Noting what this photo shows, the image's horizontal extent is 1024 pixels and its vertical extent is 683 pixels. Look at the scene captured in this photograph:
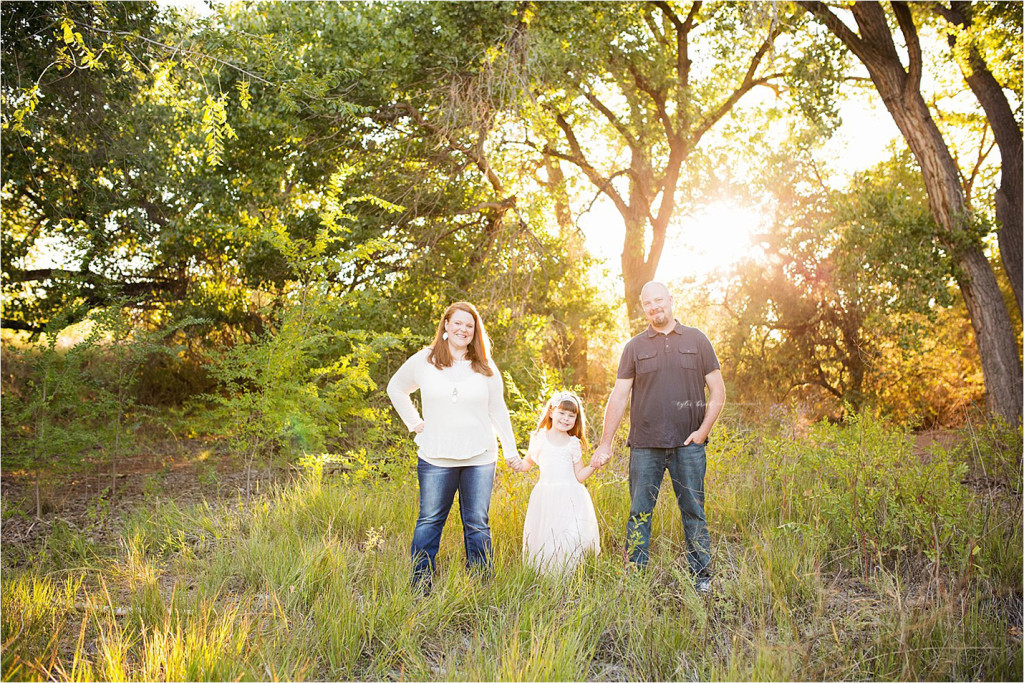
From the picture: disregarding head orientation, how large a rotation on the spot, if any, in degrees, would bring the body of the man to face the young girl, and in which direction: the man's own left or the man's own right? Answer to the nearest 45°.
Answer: approximately 90° to the man's own right

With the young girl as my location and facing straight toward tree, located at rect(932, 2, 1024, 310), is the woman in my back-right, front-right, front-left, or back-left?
back-left

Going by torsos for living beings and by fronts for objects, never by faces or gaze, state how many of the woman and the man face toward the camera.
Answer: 2

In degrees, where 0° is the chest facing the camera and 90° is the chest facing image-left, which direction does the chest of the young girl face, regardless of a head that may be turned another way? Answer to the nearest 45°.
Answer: approximately 0°

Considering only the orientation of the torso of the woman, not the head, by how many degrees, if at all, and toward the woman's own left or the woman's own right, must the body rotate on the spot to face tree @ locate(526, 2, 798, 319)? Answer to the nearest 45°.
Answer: approximately 180°

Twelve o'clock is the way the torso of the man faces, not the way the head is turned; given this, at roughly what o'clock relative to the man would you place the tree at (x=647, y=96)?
The tree is roughly at 6 o'clock from the man.

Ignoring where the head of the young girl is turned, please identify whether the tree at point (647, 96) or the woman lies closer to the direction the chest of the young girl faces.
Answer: the woman

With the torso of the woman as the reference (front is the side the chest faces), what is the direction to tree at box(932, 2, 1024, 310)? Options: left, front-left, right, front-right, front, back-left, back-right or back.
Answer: back-left

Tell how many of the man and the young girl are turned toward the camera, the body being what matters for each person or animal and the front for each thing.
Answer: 2
